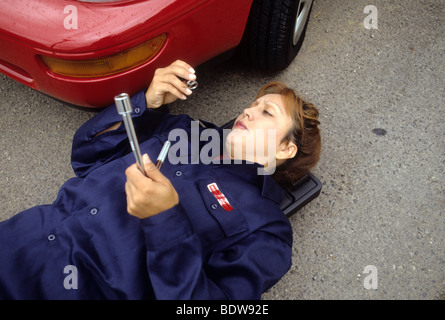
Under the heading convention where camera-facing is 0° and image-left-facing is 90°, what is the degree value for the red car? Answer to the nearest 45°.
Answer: approximately 45°
